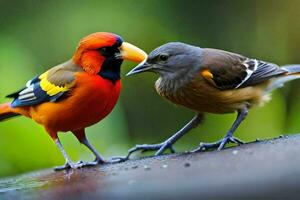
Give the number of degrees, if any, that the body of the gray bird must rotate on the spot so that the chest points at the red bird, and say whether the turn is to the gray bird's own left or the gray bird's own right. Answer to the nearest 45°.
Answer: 0° — it already faces it

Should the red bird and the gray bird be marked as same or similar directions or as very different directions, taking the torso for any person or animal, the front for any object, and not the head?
very different directions

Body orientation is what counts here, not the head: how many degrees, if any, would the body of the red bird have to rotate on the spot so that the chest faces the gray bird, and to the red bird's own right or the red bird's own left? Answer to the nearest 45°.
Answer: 0° — it already faces it

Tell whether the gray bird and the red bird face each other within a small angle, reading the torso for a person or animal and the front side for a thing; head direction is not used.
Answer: yes

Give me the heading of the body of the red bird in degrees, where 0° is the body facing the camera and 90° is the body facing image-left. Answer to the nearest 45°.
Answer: approximately 270°

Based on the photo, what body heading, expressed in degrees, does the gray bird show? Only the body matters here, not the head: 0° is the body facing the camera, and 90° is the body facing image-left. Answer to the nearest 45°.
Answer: approximately 90°

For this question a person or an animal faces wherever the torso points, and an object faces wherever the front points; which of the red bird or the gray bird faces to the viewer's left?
the gray bird

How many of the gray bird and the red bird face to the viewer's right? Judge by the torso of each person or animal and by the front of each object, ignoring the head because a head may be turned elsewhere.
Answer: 1
